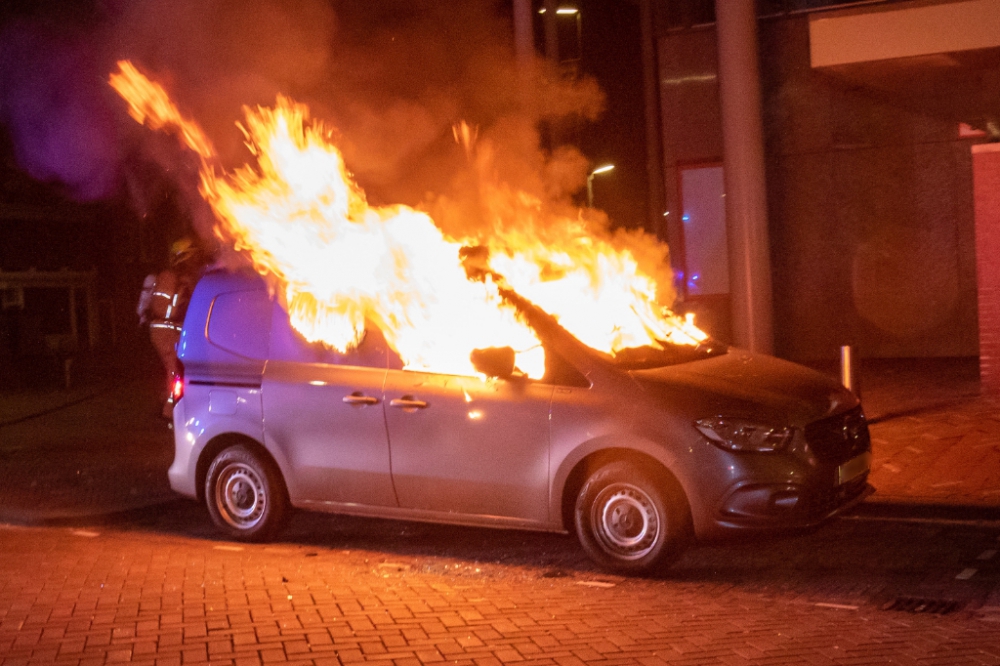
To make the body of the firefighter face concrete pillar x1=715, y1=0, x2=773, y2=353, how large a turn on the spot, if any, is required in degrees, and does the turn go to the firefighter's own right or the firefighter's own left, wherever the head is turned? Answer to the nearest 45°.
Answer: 0° — they already face it

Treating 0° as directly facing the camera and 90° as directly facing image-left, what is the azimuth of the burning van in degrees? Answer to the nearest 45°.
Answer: approximately 315°

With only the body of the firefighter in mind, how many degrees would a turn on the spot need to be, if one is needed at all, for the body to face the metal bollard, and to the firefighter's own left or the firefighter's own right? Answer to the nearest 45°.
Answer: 0° — they already face it

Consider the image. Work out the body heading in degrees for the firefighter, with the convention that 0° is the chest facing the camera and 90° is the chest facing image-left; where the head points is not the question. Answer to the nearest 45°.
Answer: approximately 270°

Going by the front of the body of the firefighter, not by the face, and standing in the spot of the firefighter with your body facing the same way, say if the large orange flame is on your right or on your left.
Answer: on your right

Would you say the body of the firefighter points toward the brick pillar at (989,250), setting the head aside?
yes

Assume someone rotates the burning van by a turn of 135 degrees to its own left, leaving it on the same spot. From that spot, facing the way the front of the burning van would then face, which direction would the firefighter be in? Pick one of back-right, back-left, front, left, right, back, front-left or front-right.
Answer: front-left
